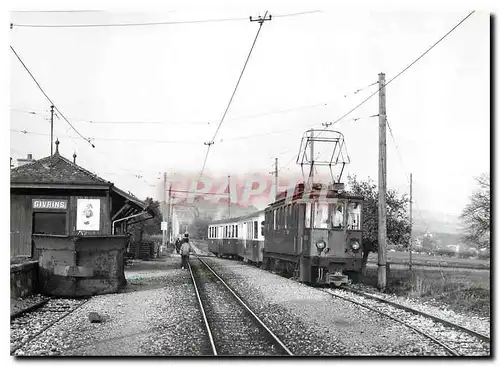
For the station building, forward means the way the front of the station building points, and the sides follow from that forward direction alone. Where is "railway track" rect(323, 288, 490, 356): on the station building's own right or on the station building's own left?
on the station building's own right

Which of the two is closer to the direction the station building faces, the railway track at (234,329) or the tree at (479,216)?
the tree

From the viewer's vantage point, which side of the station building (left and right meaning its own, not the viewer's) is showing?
right

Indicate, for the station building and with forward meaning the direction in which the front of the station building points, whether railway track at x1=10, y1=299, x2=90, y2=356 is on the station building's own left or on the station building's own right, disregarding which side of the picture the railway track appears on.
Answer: on the station building's own right

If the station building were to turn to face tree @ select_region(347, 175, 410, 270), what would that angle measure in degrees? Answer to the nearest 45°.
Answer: approximately 45° to its left

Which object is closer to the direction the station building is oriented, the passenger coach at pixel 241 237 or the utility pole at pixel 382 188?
the utility pole

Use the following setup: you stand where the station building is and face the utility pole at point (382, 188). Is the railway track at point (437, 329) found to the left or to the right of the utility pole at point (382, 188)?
right

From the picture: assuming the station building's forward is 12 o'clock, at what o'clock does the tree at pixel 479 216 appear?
The tree is roughly at 11 o'clock from the station building.
